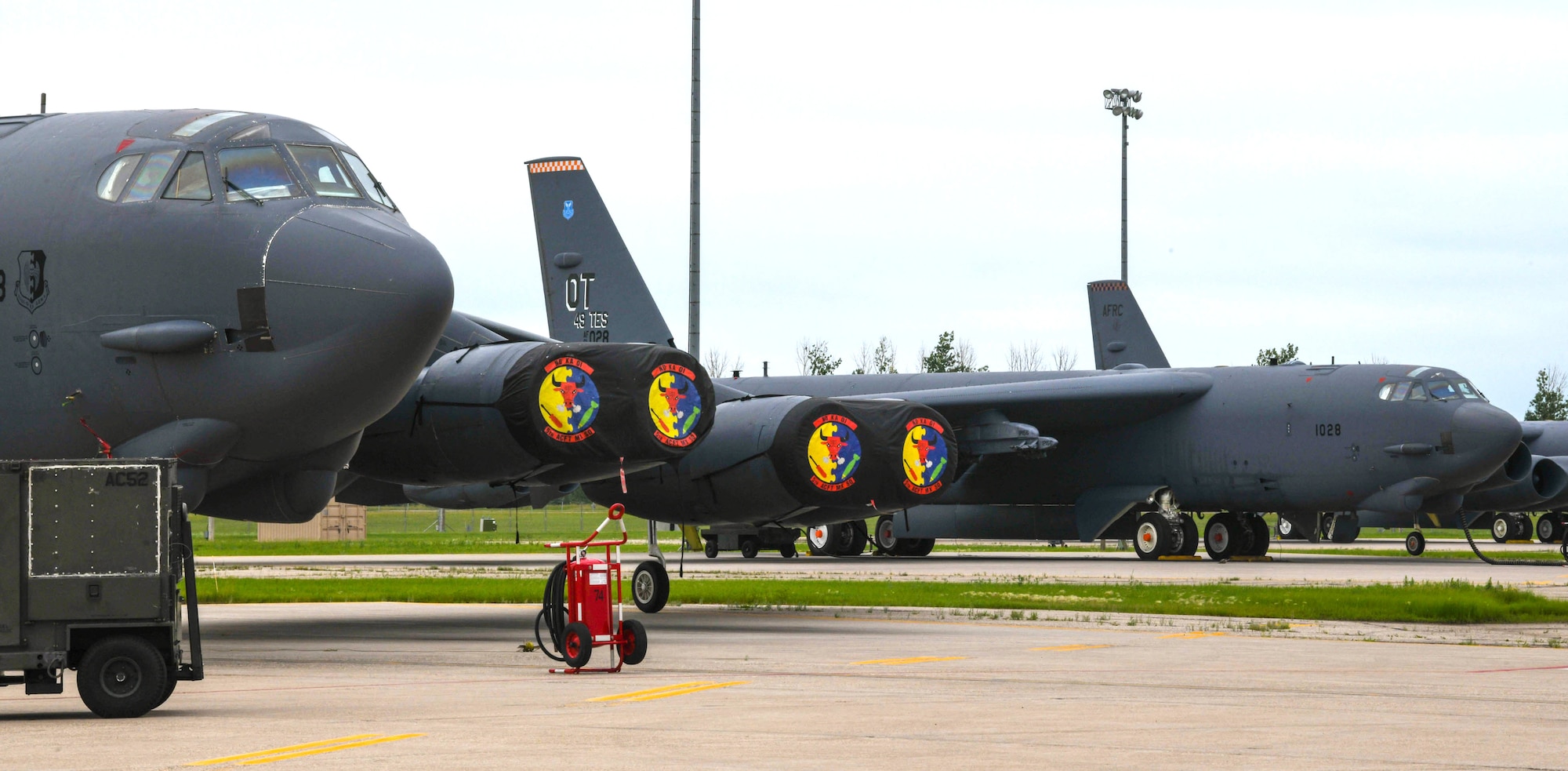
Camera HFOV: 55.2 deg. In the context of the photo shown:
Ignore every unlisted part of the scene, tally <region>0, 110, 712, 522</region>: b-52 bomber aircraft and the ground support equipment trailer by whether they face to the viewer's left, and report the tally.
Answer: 0

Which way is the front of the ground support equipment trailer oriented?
to the viewer's right

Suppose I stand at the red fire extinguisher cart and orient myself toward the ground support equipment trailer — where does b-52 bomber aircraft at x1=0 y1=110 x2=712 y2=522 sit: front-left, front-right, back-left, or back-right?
front-right

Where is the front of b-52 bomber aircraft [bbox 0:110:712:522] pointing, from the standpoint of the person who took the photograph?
facing the viewer and to the right of the viewer

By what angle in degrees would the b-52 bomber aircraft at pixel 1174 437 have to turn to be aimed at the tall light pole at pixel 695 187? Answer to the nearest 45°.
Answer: approximately 135° to its right

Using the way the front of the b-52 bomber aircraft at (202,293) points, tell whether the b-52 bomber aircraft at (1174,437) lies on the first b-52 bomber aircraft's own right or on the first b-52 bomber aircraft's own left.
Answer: on the first b-52 bomber aircraft's own left

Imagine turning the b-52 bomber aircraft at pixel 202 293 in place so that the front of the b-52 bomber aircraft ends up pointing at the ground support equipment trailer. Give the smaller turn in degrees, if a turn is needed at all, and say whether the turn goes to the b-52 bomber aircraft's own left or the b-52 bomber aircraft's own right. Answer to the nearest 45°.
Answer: approximately 45° to the b-52 bomber aircraft's own right

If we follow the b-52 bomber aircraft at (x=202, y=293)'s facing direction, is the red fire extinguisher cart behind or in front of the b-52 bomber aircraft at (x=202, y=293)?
in front

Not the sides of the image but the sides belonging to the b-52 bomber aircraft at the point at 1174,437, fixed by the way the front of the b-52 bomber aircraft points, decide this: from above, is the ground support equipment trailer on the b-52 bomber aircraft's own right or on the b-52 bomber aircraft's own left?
on the b-52 bomber aircraft's own right

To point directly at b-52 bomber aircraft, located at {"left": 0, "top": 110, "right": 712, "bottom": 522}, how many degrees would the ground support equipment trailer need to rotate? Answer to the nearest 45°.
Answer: approximately 90° to its left

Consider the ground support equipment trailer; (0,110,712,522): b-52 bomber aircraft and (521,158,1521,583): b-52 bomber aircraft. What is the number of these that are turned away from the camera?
0

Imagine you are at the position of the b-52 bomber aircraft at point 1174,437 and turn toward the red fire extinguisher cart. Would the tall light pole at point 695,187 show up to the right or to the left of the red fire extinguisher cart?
right

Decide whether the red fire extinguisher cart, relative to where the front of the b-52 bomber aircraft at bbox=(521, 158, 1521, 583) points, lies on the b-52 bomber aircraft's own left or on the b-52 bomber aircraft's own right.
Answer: on the b-52 bomber aircraft's own right

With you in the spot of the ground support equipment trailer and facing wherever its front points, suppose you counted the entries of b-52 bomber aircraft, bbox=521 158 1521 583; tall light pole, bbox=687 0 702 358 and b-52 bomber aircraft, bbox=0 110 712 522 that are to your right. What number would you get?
0
